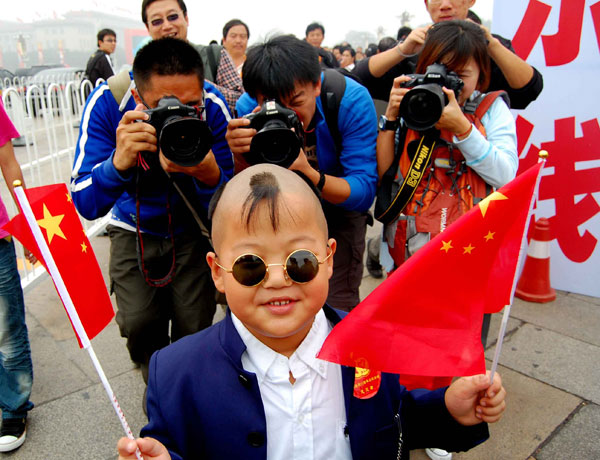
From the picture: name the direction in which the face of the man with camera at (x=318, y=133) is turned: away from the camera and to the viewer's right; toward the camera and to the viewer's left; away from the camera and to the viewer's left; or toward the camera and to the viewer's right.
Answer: toward the camera and to the viewer's left

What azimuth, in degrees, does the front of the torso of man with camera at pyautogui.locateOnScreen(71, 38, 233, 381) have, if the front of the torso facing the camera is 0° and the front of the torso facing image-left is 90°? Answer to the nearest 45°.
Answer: approximately 0°

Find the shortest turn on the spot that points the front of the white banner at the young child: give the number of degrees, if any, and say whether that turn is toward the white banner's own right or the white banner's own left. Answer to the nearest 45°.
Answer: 0° — it already faces them

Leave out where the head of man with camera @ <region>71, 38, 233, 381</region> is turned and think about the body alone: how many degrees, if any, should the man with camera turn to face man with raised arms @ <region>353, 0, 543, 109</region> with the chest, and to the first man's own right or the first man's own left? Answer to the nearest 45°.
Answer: approximately 90° to the first man's own left

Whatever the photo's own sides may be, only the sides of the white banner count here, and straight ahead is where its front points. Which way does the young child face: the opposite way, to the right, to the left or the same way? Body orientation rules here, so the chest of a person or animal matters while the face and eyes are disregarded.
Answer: the same way

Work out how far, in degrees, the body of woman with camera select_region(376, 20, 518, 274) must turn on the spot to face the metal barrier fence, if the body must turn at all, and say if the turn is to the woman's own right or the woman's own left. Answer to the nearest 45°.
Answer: approximately 90° to the woman's own right

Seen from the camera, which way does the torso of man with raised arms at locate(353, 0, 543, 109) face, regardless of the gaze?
toward the camera

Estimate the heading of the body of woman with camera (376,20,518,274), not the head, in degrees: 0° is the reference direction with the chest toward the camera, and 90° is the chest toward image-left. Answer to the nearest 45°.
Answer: approximately 45°

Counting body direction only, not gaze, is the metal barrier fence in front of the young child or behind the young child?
behind

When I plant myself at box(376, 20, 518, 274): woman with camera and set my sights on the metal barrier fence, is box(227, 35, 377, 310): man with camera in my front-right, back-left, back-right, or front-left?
front-left

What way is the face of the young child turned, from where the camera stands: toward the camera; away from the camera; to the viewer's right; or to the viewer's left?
toward the camera

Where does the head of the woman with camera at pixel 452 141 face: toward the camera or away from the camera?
toward the camera

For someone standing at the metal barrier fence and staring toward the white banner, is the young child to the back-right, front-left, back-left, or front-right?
front-right

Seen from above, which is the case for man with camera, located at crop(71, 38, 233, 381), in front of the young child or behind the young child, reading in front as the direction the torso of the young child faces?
behind

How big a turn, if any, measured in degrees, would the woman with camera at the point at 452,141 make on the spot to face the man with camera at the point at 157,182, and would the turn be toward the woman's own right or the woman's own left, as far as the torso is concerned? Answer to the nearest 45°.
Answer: approximately 45° to the woman's own right

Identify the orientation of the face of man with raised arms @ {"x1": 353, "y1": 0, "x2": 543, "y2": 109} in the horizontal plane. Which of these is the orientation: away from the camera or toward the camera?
toward the camera
